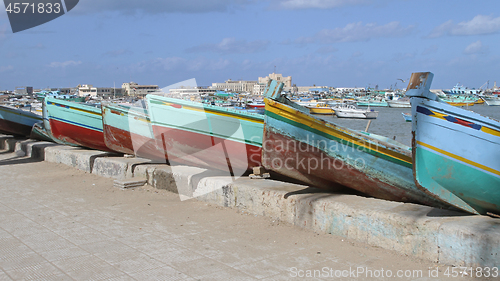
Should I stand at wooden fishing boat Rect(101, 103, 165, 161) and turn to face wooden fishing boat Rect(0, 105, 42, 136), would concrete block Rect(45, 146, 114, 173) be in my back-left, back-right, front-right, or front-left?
front-left

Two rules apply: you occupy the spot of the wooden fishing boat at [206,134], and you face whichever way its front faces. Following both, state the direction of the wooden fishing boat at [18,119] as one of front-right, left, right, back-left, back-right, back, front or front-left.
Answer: front-right

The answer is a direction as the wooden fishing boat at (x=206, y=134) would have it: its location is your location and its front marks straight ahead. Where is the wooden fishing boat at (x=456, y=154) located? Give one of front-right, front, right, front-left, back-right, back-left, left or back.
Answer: back-left

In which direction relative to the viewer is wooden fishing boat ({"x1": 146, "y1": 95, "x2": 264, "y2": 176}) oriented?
to the viewer's left

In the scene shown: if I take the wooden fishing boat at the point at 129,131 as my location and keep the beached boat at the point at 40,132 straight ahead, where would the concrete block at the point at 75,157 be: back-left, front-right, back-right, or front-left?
front-left

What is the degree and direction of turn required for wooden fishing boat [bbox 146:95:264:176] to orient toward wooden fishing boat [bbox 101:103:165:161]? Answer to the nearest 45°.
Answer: approximately 45° to its right

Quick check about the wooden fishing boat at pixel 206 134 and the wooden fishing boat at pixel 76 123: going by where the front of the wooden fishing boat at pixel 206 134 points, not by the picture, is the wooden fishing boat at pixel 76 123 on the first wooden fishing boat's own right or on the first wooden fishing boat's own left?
on the first wooden fishing boat's own right

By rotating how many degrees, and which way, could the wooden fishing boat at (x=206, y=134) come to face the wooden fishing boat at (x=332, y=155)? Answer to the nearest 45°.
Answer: approximately 135° to its left
